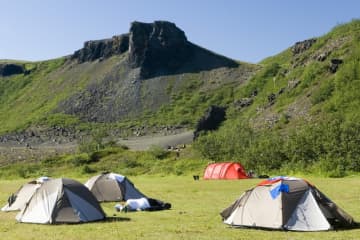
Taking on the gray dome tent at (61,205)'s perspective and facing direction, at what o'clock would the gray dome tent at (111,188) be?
the gray dome tent at (111,188) is roughly at 8 o'clock from the gray dome tent at (61,205).

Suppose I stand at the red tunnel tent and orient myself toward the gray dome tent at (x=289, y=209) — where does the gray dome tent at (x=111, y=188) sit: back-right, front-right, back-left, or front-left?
front-right

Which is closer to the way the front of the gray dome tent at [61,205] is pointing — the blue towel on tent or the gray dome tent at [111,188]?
the blue towel on tent

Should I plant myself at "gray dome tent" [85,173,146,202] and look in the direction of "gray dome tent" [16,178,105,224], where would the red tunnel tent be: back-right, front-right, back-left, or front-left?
back-left

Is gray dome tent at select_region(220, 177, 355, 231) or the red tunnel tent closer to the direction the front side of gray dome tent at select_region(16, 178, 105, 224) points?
the gray dome tent

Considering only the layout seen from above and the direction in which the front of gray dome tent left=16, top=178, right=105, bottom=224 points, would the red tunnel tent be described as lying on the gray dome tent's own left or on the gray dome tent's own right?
on the gray dome tent's own left

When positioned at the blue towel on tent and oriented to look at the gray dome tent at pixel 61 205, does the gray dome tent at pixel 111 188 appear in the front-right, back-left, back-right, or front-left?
front-right

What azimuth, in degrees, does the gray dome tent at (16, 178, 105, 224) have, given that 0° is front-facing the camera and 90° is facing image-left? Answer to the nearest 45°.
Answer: approximately 315°

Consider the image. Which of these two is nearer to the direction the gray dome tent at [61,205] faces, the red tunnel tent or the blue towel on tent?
the blue towel on tent
